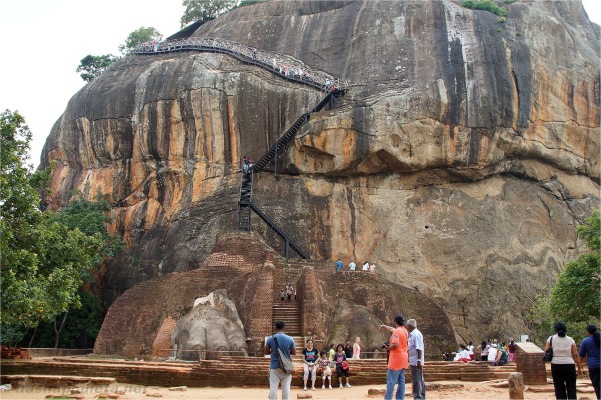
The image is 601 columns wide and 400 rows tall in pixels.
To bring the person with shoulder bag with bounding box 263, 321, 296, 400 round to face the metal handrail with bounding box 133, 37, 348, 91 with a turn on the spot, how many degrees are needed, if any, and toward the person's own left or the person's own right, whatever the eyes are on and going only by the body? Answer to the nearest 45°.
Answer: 0° — they already face it

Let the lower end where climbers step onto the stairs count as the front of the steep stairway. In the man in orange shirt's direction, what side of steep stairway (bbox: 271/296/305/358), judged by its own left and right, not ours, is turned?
front

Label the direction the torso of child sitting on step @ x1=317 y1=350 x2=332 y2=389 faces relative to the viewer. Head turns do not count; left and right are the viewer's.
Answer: facing the viewer

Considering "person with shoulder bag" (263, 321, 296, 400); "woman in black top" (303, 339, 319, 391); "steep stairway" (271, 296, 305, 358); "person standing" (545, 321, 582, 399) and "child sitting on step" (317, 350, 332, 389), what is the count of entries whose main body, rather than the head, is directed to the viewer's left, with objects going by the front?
0

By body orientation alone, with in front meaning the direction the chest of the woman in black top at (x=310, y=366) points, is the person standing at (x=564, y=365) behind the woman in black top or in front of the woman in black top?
in front

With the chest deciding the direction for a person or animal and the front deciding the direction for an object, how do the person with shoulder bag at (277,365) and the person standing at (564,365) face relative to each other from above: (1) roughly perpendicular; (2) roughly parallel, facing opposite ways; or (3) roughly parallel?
roughly parallel

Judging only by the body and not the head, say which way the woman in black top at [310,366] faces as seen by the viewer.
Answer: toward the camera

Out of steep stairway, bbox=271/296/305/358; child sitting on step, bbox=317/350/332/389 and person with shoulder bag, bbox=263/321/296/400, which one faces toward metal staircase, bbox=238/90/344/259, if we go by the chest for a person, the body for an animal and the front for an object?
the person with shoulder bag

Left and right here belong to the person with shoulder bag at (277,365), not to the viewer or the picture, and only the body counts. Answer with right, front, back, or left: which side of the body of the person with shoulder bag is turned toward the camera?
back

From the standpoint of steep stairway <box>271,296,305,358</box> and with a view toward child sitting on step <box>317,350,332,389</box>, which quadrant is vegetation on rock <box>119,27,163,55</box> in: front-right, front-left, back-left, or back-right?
back-right

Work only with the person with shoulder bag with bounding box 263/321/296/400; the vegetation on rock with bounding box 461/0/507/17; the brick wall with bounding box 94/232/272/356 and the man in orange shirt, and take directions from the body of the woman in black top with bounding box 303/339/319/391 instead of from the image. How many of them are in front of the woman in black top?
2

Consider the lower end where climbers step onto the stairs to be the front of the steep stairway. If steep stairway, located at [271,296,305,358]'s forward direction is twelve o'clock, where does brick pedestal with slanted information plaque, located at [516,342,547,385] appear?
The brick pedestal with slanted information plaque is roughly at 11 o'clock from the steep stairway.

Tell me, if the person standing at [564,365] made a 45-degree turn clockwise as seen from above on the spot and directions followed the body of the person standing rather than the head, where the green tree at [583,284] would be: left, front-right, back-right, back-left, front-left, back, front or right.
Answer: front-left

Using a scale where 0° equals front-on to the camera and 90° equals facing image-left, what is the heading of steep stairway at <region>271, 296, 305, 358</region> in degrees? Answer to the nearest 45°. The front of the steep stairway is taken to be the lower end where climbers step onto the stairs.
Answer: approximately 0°

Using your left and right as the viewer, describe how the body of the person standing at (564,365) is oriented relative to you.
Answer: facing away from the viewer

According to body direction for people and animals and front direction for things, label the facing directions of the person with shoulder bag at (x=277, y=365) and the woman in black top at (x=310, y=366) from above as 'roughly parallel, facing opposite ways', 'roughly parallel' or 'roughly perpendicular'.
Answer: roughly parallel, facing opposite ways

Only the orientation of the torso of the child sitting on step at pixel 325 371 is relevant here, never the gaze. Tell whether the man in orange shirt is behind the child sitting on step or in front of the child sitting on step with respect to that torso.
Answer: in front
